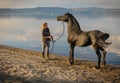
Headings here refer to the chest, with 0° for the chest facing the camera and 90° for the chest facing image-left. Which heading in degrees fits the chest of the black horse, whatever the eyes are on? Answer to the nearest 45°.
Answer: approximately 90°
